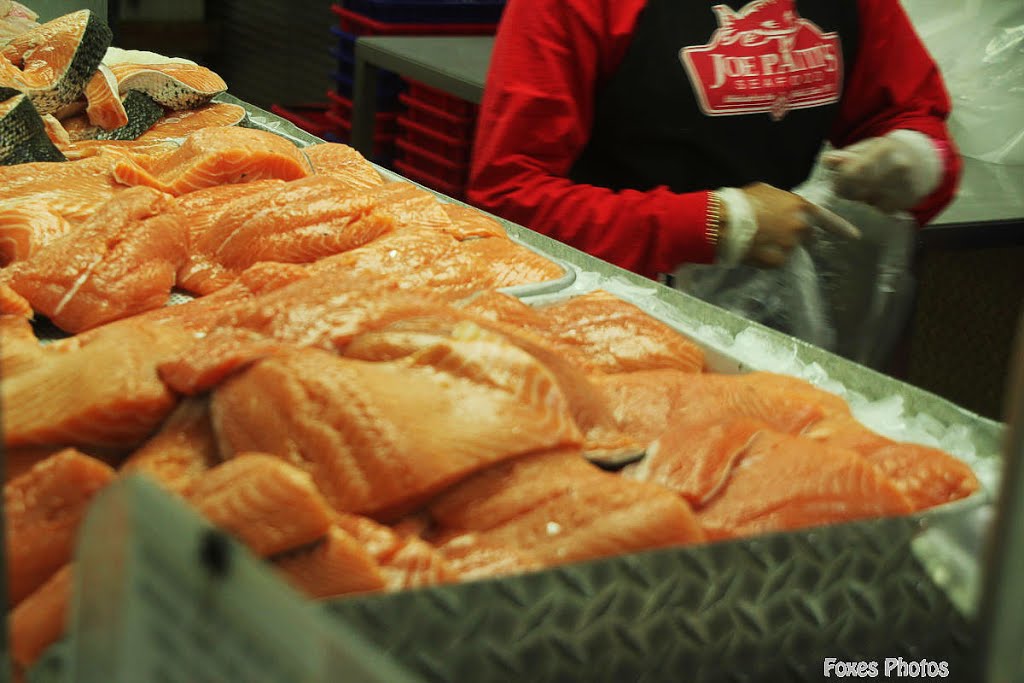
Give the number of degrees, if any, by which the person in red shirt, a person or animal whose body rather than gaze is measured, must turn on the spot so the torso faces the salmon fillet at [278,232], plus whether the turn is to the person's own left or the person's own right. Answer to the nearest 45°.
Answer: approximately 90° to the person's own right

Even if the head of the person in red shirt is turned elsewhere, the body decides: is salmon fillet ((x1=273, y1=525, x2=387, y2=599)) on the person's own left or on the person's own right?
on the person's own right

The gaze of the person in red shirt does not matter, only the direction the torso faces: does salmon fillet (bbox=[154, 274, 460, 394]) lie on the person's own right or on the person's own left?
on the person's own right

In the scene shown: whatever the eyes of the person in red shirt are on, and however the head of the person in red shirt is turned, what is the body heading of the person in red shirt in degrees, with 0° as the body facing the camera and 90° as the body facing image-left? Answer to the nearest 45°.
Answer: approximately 315°

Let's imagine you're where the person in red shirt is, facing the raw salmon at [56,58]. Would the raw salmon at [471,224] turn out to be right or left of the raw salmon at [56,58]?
left

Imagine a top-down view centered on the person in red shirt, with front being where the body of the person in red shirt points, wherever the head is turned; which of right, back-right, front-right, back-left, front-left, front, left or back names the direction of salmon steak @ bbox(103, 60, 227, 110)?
back-right

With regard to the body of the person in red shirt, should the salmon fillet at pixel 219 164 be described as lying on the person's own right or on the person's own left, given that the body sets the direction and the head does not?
on the person's own right

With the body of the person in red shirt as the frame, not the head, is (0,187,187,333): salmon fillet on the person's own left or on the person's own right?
on the person's own right

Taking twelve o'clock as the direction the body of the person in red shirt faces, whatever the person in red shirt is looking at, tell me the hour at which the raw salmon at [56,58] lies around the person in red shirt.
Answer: The raw salmon is roughly at 4 o'clock from the person in red shirt.

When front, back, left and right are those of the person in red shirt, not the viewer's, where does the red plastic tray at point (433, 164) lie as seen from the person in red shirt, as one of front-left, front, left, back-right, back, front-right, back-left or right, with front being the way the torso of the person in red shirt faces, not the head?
back

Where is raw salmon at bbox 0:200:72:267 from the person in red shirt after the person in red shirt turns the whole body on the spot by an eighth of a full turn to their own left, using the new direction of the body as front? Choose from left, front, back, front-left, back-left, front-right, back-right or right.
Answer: back-right

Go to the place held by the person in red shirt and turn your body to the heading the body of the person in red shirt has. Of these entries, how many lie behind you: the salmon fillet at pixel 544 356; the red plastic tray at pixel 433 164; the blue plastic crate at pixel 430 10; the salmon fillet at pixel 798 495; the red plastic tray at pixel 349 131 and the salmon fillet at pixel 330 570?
3

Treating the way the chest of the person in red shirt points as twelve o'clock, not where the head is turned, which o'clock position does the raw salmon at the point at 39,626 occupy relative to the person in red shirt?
The raw salmon is roughly at 2 o'clock from the person in red shirt.

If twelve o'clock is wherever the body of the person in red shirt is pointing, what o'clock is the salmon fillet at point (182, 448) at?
The salmon fillet is roughly at 2 o'clock from the person in red shirt.

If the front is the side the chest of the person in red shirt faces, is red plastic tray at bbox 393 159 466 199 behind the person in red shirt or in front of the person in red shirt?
behind

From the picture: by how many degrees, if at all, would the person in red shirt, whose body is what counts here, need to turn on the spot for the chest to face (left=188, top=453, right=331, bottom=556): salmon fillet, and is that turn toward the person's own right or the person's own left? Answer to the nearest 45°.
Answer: approximately 45° to the person's own right
